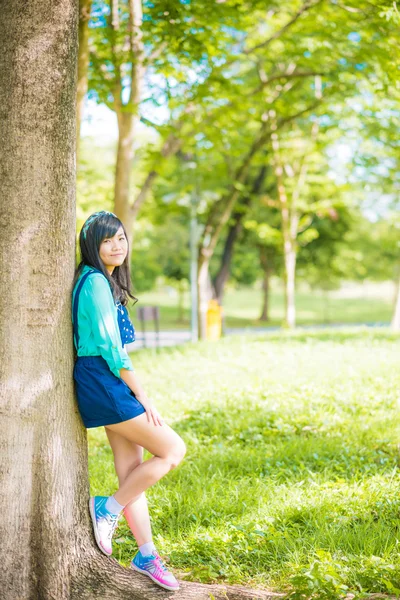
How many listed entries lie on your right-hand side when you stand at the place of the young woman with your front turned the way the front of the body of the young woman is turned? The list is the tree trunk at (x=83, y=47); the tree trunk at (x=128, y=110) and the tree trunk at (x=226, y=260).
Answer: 0

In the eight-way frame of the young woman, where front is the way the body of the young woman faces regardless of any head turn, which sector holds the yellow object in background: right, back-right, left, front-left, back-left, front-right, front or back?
left

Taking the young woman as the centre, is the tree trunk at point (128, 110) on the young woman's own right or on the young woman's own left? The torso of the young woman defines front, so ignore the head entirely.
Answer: on the young woman's own left

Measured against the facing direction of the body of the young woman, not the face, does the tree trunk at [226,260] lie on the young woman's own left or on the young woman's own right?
on the young woman's own left

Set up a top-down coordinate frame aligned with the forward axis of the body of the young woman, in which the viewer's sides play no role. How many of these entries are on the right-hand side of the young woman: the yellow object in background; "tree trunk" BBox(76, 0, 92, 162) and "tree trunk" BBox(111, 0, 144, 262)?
0
